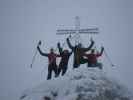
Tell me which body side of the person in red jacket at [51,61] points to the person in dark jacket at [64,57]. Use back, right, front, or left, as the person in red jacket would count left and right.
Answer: left

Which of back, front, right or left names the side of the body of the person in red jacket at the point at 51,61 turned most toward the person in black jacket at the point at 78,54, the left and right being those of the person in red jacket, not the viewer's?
left

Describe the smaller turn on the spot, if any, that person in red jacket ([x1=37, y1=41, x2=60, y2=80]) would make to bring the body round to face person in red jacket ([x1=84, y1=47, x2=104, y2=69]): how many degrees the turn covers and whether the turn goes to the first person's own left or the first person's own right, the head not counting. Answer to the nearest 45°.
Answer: approximately 90° to the first person's own left

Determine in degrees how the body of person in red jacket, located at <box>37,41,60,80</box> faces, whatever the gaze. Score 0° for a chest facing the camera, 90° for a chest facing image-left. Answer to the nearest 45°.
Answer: approximately 0°
